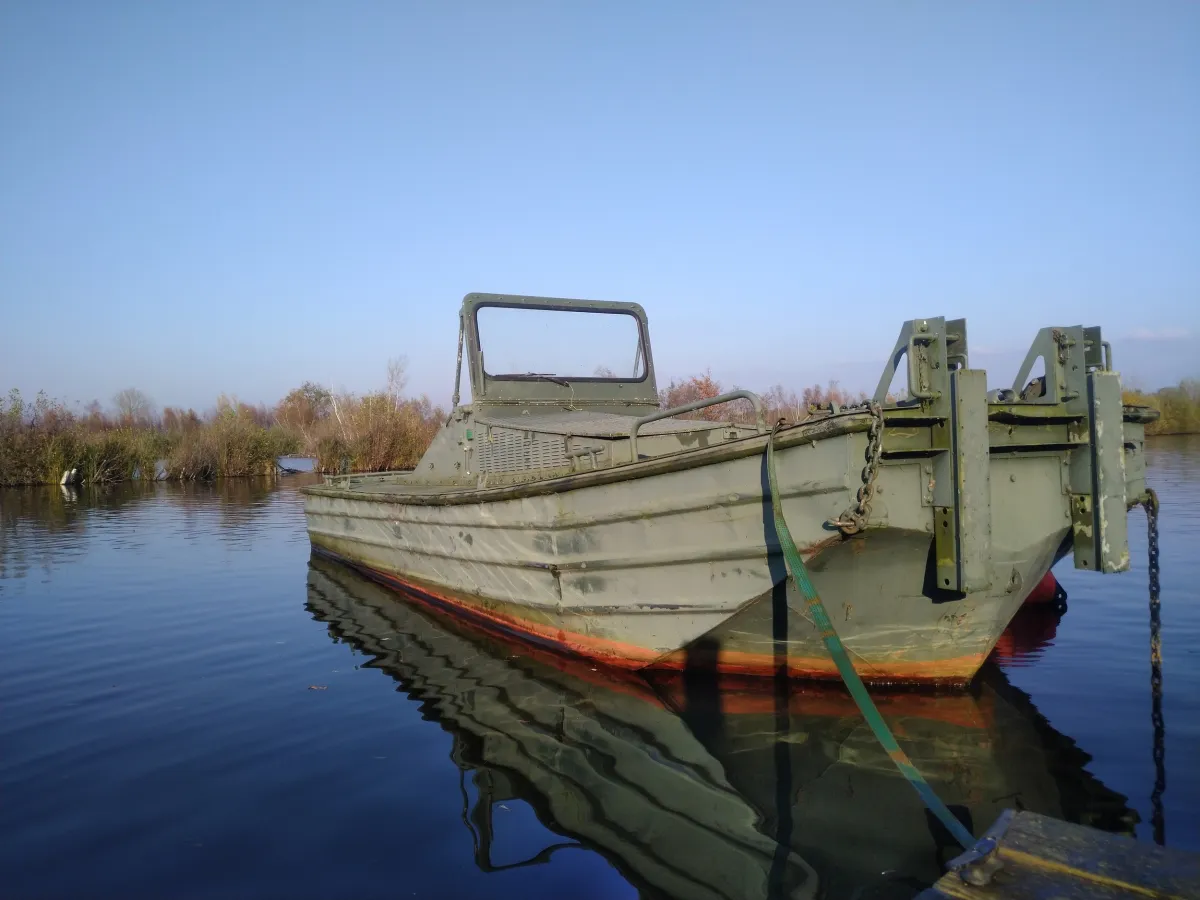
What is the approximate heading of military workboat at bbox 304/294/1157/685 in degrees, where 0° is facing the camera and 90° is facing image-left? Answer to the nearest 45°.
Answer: approximately 315°
